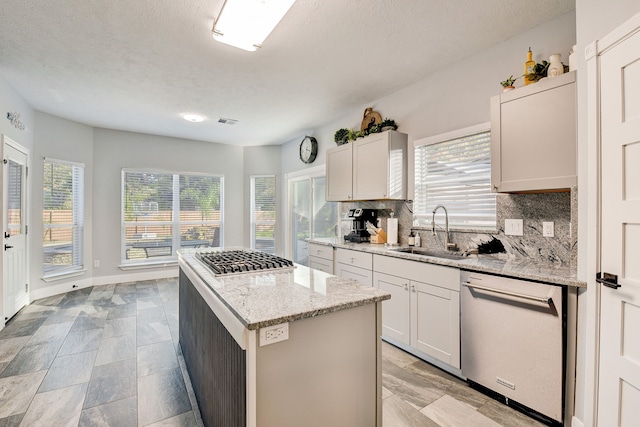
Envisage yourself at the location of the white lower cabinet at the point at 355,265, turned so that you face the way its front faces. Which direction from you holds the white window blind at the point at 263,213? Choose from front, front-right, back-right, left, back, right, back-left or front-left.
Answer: right

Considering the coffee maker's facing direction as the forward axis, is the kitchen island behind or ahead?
ahead

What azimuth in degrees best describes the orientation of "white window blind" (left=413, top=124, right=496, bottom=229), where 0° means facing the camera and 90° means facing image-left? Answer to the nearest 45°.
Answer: approximately 45°

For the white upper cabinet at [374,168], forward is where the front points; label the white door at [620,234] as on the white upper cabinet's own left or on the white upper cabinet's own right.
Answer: on the white upper cabinet's own left

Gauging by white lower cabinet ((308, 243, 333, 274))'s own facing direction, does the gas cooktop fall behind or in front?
in front

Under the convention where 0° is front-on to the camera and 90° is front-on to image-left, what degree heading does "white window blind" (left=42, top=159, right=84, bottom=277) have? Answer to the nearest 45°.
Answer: approximately 315°

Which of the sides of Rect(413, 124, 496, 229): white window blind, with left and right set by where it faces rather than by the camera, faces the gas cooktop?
front

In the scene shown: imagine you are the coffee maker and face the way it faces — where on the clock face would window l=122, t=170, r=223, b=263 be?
The window is roughly at 2 o'clock from the coffee maker.
